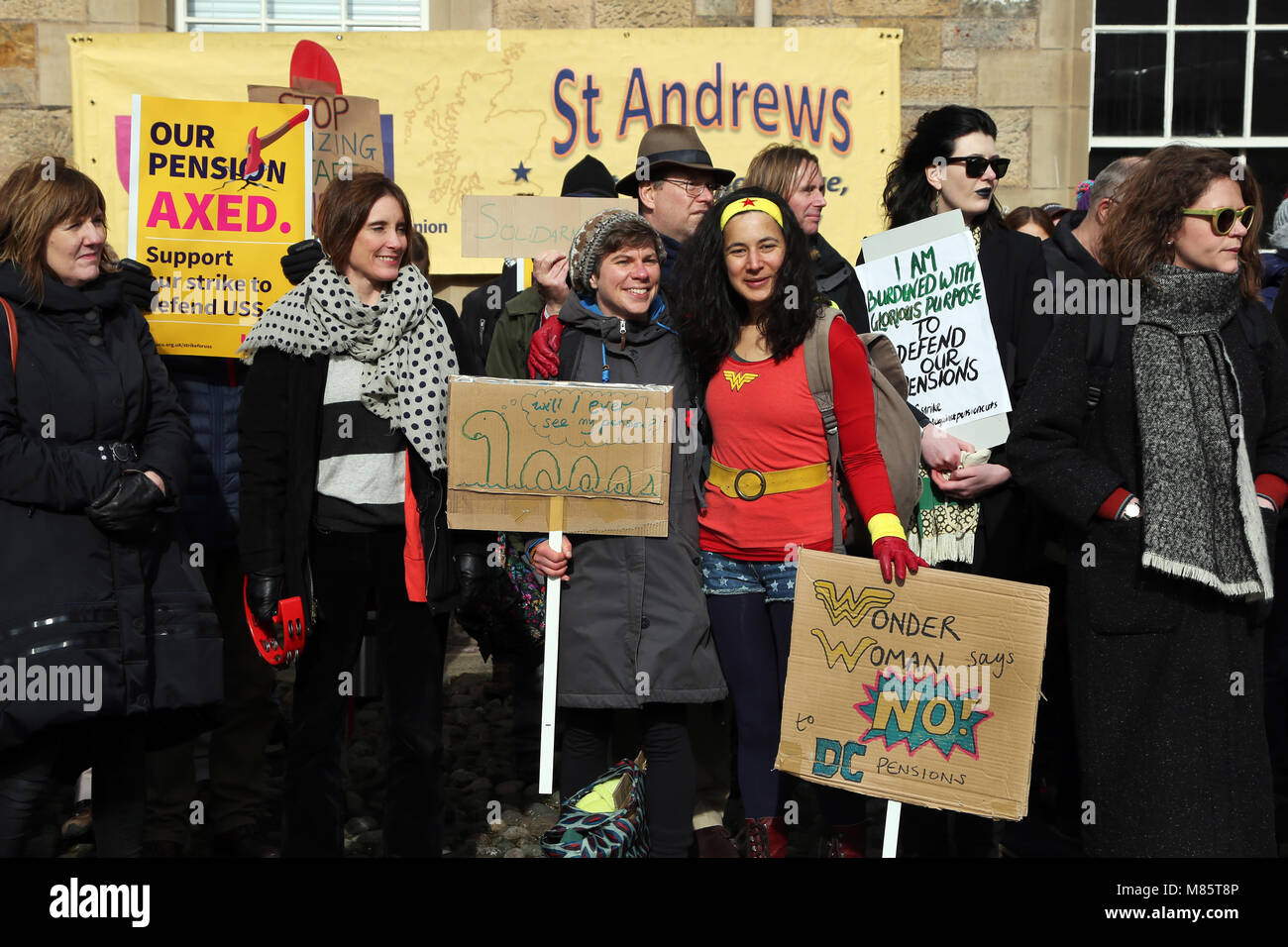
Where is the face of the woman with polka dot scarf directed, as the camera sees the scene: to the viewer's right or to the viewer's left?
to the viewer's right

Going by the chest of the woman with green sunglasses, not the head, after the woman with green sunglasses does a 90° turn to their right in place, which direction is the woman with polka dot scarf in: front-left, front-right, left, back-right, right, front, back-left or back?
front-right

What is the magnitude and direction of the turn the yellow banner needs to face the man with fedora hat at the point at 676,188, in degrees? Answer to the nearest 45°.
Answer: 0° — it already faces them

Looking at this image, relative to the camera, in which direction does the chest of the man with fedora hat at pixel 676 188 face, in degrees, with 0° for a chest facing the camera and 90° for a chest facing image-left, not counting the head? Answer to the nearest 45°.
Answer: approximately 315°

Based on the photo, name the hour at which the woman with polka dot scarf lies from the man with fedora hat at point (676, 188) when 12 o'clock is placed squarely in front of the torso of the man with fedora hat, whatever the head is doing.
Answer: The woman with polka dot scarf is roughly at 3 o'clock from the man with fedora hat.

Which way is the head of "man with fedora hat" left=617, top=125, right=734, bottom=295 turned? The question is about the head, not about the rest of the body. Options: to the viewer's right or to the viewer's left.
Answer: to the viewer's right

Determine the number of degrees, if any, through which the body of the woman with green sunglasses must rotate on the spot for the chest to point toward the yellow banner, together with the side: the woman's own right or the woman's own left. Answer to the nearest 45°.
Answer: approximately 180°
